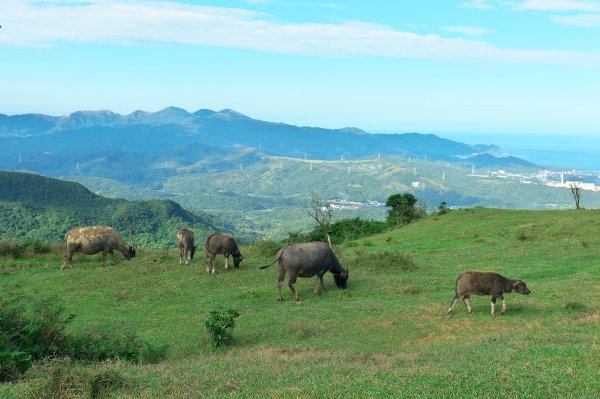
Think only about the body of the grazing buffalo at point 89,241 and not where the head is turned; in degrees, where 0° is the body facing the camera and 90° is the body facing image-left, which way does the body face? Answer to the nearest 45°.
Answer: approximately 270°

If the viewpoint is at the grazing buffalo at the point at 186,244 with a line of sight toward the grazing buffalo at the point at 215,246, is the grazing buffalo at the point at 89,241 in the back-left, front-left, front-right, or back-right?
back-right

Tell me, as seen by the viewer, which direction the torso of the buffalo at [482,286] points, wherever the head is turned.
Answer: to the viewer's right

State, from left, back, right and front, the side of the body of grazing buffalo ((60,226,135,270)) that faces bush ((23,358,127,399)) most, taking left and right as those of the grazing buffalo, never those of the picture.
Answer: right

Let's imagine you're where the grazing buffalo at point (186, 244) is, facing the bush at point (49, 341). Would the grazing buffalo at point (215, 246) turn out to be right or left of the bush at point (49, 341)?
left

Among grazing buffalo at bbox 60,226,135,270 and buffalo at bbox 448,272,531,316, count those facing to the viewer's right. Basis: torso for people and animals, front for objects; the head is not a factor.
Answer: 2

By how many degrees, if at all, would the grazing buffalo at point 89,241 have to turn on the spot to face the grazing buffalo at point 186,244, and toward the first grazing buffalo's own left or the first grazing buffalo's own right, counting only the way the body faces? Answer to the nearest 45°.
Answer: approximately 45° to the first grazing buffalo's own right

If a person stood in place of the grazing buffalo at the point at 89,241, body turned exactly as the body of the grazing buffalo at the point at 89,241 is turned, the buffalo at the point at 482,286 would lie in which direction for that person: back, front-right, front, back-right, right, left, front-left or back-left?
front-right

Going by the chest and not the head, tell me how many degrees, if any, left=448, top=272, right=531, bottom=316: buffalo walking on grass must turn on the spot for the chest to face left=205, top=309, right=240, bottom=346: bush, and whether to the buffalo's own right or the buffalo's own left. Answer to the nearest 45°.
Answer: approximately 135° to the buffalo's own right

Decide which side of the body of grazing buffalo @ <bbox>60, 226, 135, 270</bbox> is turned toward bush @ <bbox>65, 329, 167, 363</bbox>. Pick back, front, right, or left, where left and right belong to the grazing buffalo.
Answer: right

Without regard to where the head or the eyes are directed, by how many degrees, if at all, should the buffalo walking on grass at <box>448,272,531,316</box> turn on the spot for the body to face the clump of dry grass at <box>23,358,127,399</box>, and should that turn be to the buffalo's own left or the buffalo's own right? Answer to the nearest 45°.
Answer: approximately 135° to the buffalo's own right
